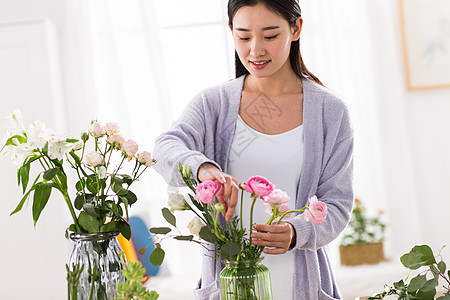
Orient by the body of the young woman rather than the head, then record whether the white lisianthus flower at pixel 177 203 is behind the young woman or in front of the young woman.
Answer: in front

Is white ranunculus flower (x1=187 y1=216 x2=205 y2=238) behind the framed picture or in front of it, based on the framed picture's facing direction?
in front

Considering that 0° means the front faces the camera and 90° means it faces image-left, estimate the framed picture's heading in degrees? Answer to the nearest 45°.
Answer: approximately 0°

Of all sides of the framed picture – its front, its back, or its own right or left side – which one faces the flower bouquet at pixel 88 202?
front

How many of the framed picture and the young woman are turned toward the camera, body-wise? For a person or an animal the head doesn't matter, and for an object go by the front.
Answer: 2

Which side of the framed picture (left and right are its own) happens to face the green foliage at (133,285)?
front

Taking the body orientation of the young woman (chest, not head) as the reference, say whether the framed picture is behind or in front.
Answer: behind
